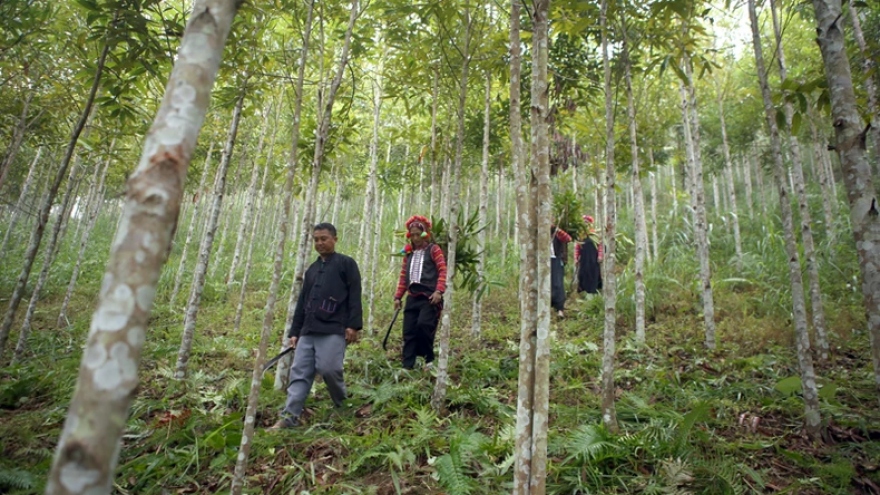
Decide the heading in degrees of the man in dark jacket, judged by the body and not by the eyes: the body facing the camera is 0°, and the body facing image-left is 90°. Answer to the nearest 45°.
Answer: approximately 45°

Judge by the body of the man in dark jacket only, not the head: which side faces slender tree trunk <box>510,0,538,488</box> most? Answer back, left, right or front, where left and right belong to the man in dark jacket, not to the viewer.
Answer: left

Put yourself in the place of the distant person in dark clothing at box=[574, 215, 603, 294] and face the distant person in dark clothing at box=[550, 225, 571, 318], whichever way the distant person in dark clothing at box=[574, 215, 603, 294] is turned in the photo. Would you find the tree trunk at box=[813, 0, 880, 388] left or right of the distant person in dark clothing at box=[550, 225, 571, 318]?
left

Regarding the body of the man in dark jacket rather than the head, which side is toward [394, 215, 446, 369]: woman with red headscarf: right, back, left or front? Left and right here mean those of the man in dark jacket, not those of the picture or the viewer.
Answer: back

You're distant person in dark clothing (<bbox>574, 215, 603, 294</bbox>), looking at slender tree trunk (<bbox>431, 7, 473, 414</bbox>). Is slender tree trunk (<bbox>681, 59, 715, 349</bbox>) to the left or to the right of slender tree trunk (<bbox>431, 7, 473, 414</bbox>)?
left

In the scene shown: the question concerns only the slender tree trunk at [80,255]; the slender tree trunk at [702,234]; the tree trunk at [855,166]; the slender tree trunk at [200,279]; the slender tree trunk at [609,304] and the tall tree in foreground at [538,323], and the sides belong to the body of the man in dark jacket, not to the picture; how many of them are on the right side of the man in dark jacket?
2

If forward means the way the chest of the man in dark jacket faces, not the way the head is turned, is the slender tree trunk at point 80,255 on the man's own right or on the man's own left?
on the man's own right

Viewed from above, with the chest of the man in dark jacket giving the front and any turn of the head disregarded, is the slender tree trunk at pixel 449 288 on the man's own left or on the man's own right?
on the man's own left

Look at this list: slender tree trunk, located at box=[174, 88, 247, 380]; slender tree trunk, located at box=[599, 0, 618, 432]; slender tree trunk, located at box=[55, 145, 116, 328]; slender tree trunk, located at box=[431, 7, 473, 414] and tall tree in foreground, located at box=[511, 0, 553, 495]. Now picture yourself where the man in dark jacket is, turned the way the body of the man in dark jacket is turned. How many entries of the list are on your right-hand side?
2

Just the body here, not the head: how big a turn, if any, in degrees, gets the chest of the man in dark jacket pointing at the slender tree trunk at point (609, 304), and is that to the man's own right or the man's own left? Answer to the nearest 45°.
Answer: approximately 90° to the man's own left

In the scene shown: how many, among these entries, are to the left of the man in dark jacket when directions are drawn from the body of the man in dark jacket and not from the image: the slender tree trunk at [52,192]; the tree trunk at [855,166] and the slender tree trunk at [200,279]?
1

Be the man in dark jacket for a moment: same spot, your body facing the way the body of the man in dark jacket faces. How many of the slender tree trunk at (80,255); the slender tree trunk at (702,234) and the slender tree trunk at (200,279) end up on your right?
2

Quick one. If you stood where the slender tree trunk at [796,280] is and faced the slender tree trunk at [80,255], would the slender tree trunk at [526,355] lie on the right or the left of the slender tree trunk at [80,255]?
left

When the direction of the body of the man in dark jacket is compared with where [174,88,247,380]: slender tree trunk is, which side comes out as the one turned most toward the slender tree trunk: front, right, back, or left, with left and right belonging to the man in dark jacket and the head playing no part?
right

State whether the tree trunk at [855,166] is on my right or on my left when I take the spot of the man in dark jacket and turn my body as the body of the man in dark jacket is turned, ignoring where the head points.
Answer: on my left

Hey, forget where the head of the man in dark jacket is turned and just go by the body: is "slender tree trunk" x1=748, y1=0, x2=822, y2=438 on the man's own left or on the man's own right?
on the man's own left

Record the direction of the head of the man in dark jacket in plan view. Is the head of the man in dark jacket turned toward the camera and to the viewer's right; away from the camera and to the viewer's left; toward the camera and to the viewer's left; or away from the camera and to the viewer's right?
toward the camera and to the viewer's left

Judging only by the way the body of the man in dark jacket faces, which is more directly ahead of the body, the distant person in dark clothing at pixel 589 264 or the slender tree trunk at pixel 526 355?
the slender tree trunk
